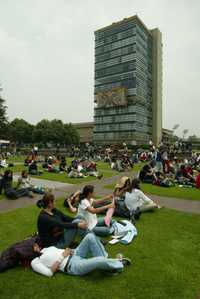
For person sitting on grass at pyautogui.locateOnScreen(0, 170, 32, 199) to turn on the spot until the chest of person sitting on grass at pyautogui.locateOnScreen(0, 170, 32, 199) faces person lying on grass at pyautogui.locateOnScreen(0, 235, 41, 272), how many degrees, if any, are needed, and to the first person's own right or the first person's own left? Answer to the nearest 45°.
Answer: approximately 90° to the first person's own right

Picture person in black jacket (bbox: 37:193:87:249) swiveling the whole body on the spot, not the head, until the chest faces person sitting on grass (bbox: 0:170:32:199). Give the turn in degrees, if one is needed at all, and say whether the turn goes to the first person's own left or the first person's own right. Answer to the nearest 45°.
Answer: approximately 90° to the first person's own left

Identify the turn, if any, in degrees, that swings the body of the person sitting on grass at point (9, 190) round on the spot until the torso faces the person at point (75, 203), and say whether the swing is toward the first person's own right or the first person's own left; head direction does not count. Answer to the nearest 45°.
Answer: approximately 45° to the first person's own right

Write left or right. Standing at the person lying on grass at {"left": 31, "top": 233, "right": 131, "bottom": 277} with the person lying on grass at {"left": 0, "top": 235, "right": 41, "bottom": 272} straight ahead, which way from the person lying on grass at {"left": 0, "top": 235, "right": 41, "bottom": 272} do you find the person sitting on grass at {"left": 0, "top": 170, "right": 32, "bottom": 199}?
right

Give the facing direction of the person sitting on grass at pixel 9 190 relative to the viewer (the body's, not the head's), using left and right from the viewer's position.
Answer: facing to the right of the viewer
